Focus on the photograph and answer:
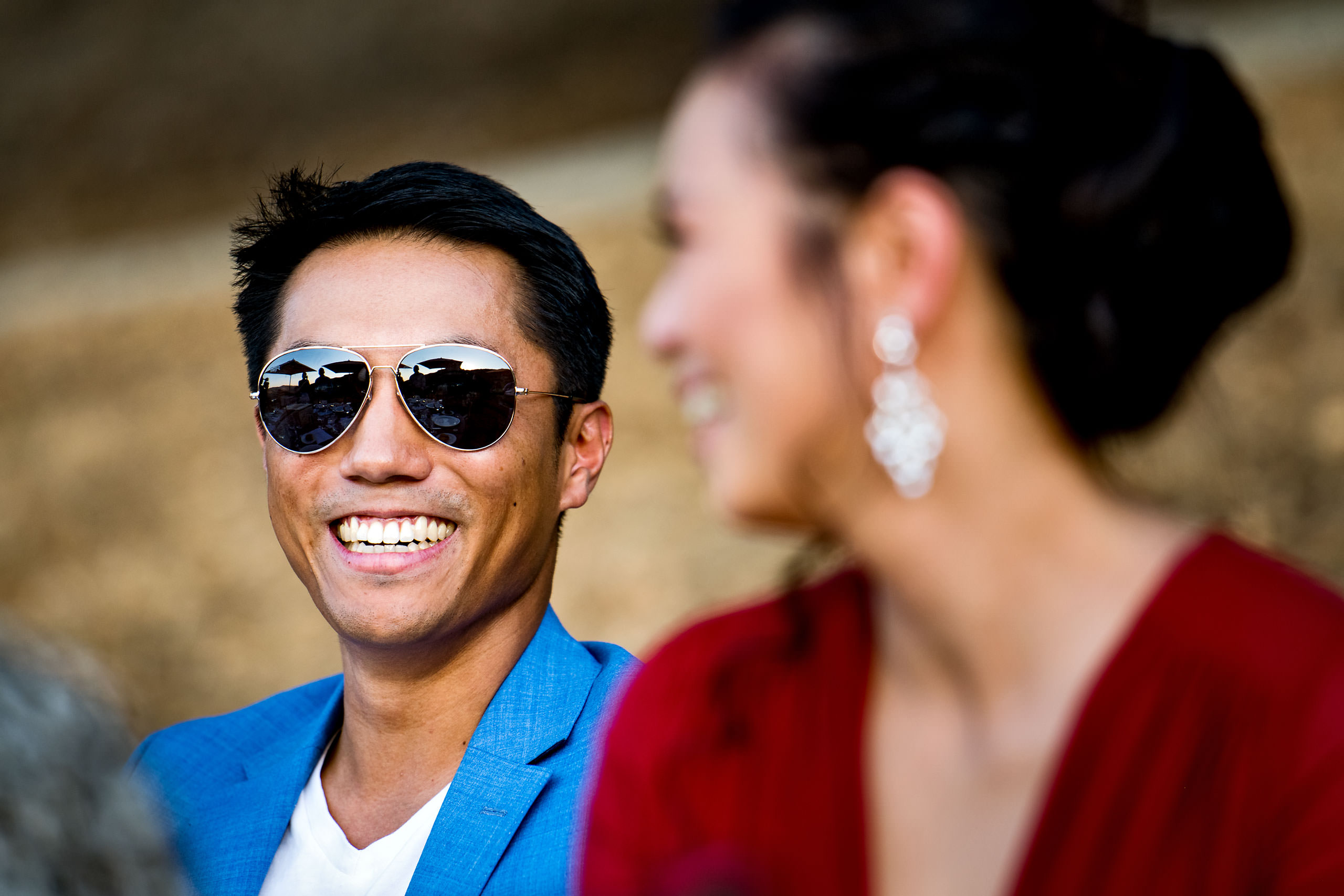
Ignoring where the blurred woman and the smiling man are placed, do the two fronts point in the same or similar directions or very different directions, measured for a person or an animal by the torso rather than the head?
same or similar directions

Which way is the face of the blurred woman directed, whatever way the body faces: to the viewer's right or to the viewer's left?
to the viewer's left

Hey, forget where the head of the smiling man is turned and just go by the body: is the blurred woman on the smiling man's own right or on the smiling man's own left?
on the smiling man's own left

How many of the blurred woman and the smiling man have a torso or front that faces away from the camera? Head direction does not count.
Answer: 0

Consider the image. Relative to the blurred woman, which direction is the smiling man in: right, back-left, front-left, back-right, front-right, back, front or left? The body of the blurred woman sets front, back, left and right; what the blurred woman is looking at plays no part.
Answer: right

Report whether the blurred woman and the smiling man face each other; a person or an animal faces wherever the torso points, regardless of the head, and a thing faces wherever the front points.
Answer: no
